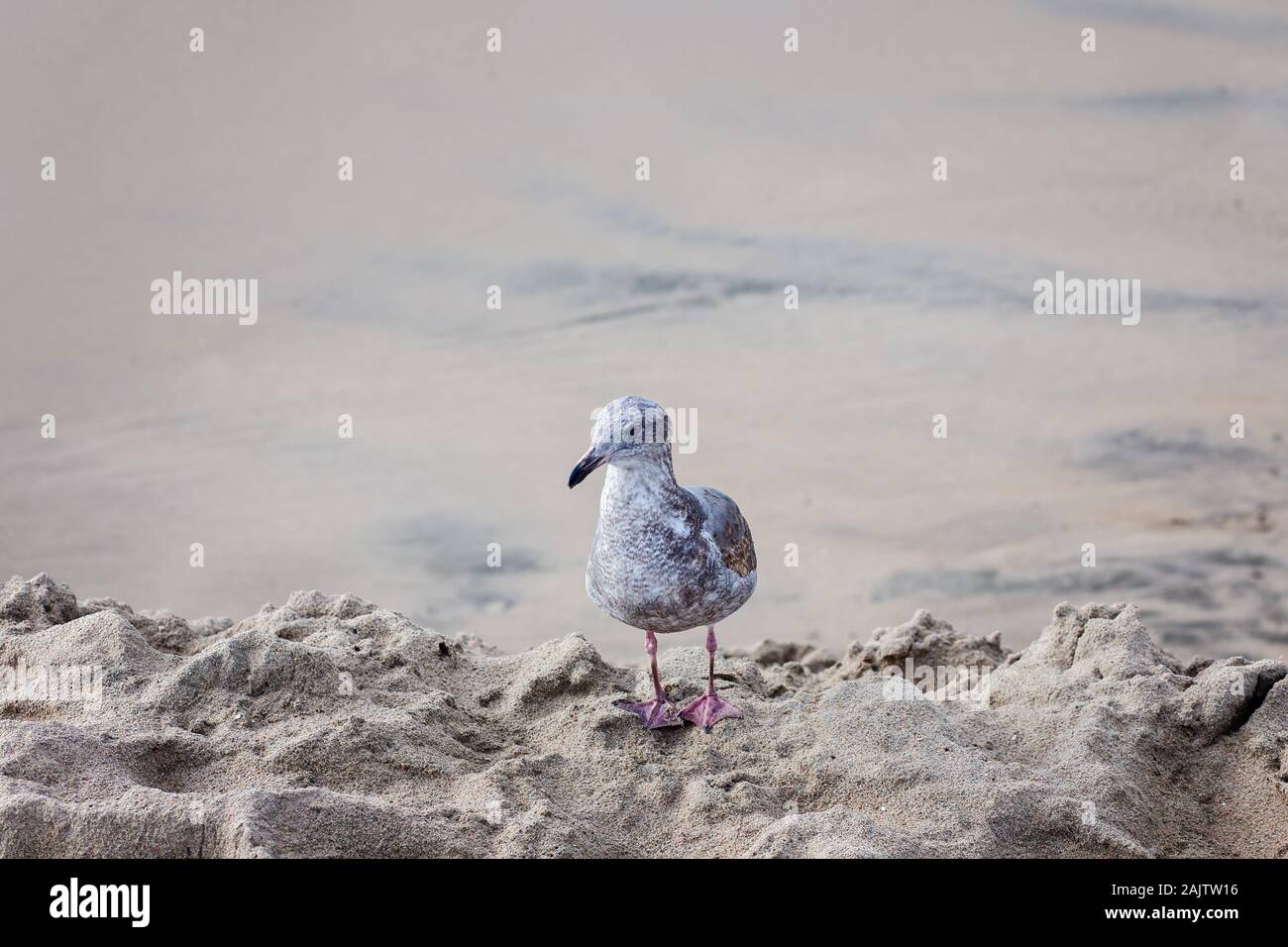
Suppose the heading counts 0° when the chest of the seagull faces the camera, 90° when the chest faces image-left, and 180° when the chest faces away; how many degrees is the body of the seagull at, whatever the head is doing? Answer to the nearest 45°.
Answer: approximately 45°
